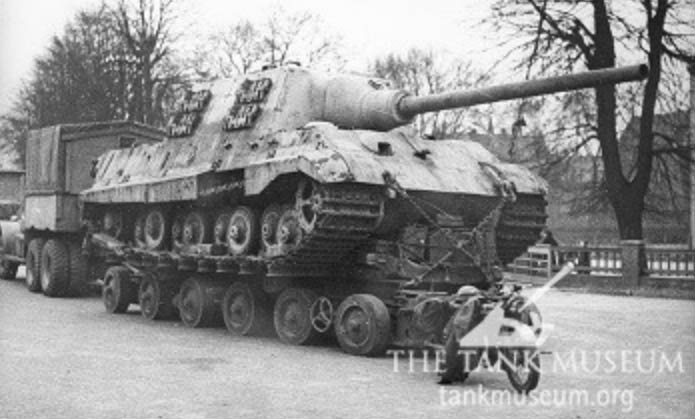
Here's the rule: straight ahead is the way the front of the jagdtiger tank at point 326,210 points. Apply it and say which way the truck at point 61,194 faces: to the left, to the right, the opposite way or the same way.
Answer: the opposite way

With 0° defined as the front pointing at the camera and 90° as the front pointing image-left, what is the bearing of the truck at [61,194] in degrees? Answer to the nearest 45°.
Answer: approximately 135°

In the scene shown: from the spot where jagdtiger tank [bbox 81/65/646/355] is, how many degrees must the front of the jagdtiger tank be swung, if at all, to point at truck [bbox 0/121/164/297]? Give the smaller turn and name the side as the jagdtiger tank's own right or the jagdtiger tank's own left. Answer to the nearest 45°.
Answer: approximately 180°

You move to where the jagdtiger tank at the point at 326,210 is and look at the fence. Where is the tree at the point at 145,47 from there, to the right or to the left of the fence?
left

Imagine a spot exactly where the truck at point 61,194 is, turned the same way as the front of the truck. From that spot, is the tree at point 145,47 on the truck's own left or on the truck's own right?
on the truck's own right

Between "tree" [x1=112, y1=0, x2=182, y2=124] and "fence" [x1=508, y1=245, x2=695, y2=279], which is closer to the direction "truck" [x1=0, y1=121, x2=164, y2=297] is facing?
the tree

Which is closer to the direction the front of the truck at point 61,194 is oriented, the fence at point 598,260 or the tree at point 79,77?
the tree

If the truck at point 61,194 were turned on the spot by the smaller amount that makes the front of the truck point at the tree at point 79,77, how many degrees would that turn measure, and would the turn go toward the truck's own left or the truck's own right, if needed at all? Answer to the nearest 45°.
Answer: approximately 45° to the truck's own right
